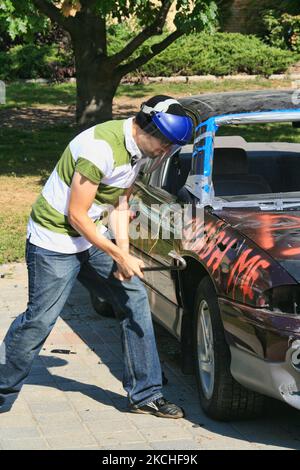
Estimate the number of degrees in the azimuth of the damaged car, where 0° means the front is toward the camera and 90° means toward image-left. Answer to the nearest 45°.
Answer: approximately 315°

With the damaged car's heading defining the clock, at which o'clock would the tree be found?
The tree is roughly at 7 o'clock from the damaged car.

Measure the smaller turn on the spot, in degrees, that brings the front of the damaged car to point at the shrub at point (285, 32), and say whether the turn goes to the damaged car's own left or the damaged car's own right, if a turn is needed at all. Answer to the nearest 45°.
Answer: approximately 135° to the damaged car's own left

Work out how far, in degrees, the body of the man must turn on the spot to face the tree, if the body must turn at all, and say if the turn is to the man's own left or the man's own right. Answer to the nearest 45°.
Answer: approximately 90° to the man's own left

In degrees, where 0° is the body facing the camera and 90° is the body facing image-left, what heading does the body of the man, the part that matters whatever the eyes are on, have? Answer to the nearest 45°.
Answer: approximately 270°

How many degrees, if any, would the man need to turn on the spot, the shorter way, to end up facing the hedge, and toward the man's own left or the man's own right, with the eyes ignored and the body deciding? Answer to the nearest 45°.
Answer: approximately 90° to the man's own left

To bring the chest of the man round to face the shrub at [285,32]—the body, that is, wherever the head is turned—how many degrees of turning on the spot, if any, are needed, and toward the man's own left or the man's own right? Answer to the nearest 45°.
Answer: approximately 90° to the man's own left

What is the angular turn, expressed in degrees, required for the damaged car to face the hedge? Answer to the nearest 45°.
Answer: approximately 135° to its left

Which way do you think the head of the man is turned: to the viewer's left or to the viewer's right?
to the viewer's right

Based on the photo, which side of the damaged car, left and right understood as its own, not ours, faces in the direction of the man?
right
